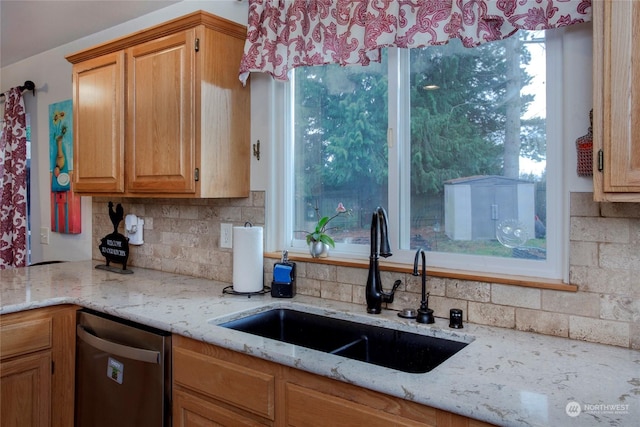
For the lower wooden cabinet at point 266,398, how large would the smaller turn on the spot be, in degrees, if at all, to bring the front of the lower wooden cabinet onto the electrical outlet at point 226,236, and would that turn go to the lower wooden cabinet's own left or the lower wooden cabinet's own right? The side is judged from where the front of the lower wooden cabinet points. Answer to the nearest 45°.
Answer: approximately 135° to the lower wooden cabinet's own right

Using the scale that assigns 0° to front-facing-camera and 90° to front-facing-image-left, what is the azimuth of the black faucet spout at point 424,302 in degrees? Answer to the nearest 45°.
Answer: approximately 45°

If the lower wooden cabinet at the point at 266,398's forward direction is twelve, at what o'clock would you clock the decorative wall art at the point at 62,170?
The decorative wall art is roughly at 3 o'clock from the lower wooden cabinet.

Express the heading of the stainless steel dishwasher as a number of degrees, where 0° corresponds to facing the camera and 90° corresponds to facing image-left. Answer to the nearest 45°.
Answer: approximately 45°

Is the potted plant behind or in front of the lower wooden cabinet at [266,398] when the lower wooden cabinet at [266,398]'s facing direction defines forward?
behind

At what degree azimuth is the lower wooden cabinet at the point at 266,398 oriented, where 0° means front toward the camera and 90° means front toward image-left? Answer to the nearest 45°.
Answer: approximately 45°

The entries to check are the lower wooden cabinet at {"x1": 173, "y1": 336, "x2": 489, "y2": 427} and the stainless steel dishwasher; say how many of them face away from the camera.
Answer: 0

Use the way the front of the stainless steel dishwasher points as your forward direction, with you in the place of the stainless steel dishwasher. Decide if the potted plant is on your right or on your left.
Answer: on your left

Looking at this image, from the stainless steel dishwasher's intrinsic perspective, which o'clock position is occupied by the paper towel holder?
The paper towel holder is roughly at 7 o'clock from the stainless steel dishwasher.

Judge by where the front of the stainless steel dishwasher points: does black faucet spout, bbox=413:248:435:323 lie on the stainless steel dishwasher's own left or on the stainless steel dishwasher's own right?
on the stainless steel dishwasher's own left

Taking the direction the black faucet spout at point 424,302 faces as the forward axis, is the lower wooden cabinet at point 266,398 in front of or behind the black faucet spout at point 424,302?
in front

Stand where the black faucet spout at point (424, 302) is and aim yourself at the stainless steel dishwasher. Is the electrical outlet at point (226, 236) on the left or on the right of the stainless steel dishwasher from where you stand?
right

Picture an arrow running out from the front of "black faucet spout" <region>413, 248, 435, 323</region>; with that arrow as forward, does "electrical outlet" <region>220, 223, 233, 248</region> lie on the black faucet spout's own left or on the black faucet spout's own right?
on the black faucet spout's own right

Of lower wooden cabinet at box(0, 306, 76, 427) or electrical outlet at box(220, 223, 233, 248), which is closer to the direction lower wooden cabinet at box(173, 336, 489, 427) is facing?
the lower wooden cabinet
